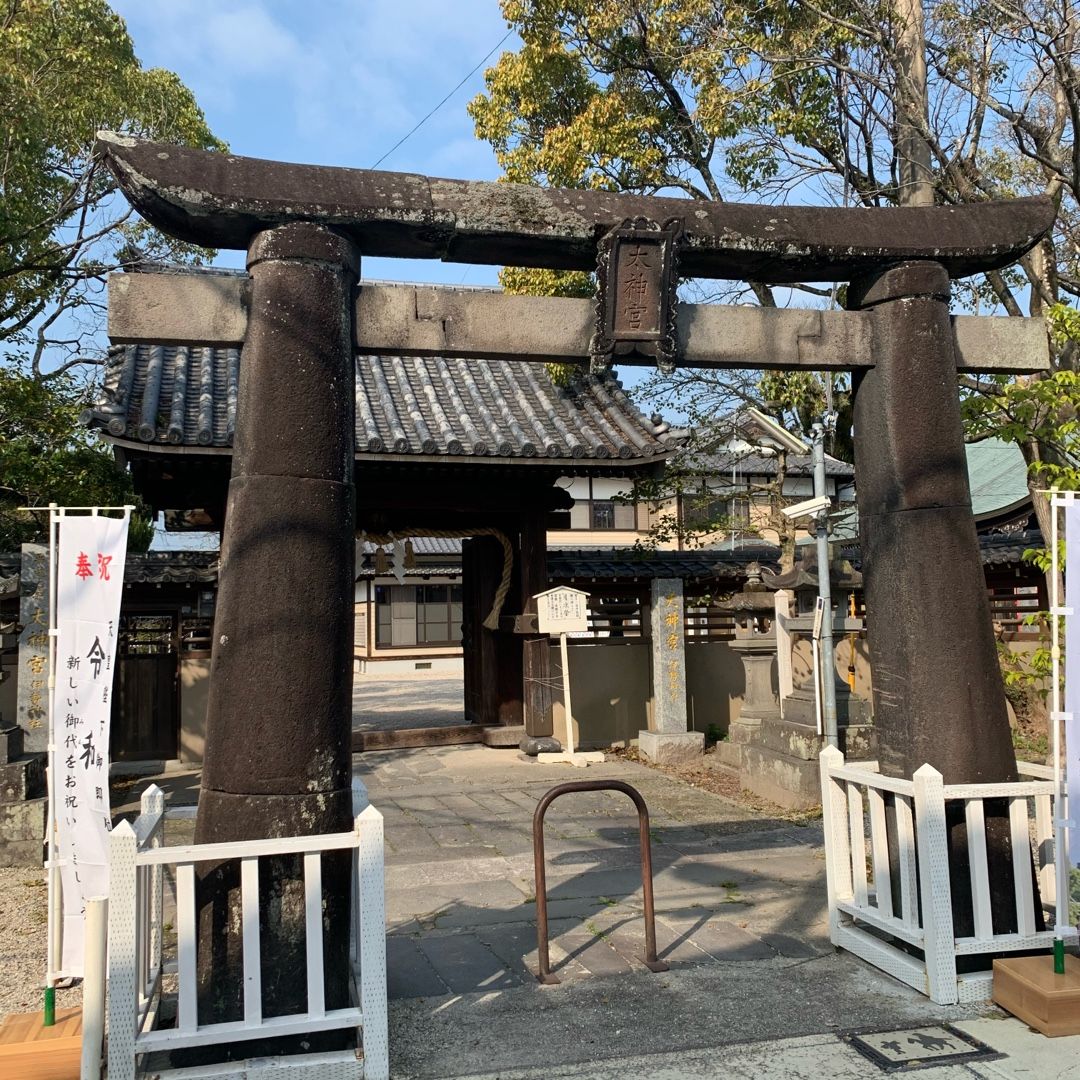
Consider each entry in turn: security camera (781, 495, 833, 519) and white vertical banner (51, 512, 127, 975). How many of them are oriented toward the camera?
1

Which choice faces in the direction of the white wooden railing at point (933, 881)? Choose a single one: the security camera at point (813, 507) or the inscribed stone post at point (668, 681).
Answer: the inscribed stone post

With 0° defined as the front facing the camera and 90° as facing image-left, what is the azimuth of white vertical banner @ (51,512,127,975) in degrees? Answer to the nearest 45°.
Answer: approximately 0°

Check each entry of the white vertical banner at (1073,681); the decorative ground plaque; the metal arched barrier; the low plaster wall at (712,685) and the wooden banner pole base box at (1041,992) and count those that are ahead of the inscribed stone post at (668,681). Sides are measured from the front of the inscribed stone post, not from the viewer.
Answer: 4

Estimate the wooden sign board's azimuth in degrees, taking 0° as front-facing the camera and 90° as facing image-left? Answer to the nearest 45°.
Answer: approximately 0°

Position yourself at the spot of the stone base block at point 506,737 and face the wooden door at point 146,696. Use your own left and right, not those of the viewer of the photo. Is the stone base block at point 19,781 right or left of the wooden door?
left

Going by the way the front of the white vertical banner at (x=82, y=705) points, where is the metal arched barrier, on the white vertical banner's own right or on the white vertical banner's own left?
on the white vertical banner's own left

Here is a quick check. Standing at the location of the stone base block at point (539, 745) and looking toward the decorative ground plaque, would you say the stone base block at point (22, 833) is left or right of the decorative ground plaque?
right

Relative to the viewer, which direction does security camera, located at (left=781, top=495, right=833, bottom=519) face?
to the viewer's left

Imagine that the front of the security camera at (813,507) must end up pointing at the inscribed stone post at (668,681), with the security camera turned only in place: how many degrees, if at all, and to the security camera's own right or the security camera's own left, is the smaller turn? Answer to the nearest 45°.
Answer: approximately 45° to the security camera's own right

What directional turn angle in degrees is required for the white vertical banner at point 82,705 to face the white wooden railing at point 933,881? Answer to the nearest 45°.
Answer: approximately 45° to its left
